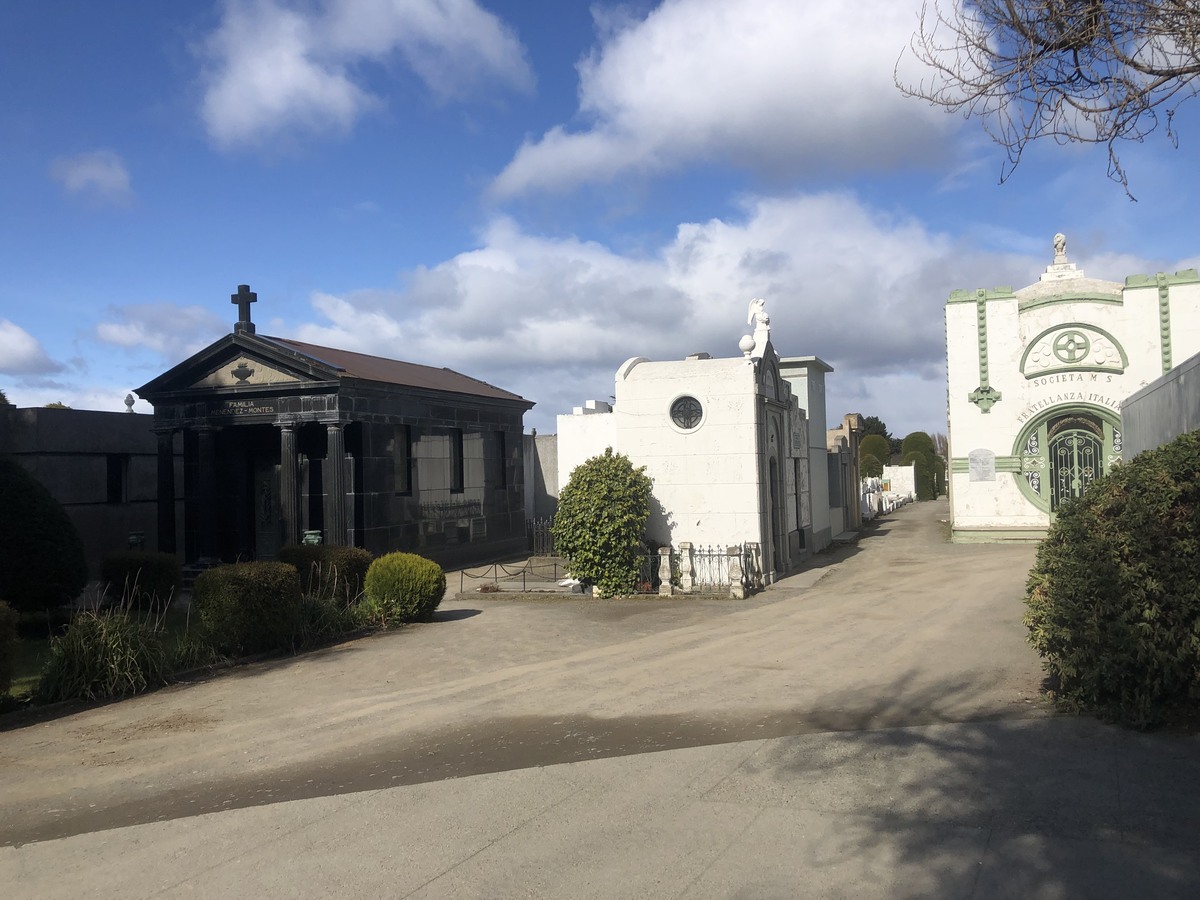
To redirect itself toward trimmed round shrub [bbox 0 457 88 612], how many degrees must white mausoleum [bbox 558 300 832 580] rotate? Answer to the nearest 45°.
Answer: approximately 135° to its right

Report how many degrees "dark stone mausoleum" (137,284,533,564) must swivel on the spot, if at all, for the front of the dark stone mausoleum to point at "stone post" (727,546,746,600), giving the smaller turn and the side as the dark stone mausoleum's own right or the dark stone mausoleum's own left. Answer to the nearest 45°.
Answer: approximately 90° to the dark stone mausoleum's own left

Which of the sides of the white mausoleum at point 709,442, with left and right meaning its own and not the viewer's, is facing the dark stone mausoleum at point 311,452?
back

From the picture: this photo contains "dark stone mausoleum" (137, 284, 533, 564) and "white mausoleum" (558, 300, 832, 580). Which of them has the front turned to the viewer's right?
the white mausoleum

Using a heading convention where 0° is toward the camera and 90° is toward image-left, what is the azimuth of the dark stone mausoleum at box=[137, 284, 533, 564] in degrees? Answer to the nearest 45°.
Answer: approximately 45°

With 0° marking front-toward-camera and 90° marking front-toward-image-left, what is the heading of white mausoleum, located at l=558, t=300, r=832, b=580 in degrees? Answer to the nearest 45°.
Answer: approximately 270°

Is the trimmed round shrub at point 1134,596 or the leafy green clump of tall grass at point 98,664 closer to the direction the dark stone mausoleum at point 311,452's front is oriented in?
the leafy green clump of tall grass

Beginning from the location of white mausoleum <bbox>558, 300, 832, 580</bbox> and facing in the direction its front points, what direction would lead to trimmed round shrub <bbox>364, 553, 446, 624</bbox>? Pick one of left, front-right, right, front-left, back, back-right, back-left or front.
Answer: back-right

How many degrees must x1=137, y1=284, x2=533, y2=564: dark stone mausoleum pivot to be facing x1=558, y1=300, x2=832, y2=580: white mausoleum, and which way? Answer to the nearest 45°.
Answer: approximately 90° to its left

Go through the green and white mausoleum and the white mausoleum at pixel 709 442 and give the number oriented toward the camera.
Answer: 1

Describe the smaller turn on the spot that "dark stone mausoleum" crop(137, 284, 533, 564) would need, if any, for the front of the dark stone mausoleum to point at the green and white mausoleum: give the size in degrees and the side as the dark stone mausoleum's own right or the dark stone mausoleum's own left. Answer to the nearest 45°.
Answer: approximately 135° to the dark stone mausoleum's own left

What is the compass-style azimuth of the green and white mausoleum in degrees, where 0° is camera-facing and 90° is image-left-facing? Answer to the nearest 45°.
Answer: approximately 0°
